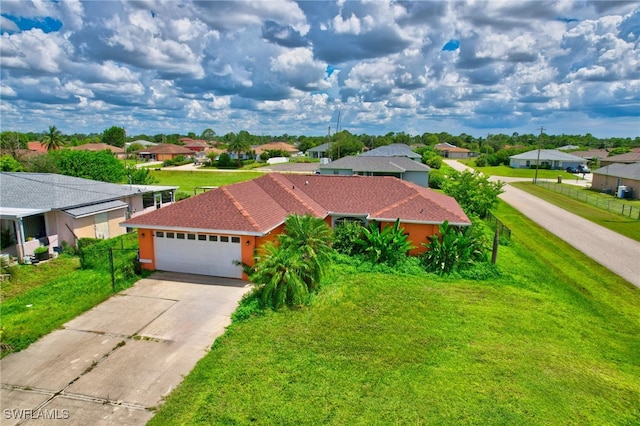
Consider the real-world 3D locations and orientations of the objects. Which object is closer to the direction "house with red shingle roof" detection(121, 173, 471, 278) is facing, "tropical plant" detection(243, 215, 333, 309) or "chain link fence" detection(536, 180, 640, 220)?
the tropical plant

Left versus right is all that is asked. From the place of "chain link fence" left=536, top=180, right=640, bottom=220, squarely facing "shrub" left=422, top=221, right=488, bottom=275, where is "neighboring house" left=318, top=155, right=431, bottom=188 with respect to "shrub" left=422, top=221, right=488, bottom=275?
right

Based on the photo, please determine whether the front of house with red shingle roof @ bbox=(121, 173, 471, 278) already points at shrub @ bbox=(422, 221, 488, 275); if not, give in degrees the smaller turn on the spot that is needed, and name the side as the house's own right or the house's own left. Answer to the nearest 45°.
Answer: approximately 90° to the house's own left

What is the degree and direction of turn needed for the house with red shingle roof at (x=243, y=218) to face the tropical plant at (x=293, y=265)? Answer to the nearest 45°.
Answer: approximately 45° to its left

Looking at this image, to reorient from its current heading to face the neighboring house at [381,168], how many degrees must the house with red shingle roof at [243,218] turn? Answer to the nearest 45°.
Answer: approximately 135° to its left

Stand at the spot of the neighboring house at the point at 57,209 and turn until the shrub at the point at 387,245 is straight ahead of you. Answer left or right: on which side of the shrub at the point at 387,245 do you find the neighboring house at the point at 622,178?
left

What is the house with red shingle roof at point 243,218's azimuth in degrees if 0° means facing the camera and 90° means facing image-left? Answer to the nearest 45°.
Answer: approximately 0°

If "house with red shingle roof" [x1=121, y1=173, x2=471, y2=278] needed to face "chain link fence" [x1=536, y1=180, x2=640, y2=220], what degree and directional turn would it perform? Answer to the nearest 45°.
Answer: approximately 135° to its left

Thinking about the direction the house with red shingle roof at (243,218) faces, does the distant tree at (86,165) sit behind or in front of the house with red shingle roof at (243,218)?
behind

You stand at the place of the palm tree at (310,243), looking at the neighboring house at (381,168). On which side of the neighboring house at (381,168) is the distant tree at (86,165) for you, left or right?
left

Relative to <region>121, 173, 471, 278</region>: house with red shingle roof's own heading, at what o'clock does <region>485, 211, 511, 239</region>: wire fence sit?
The wire fence is roughly at 8 o'clock from the house with red shingle roof.

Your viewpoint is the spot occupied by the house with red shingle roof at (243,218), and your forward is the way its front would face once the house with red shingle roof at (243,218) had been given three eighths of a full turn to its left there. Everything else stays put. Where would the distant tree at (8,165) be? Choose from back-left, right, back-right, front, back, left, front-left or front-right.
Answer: left
